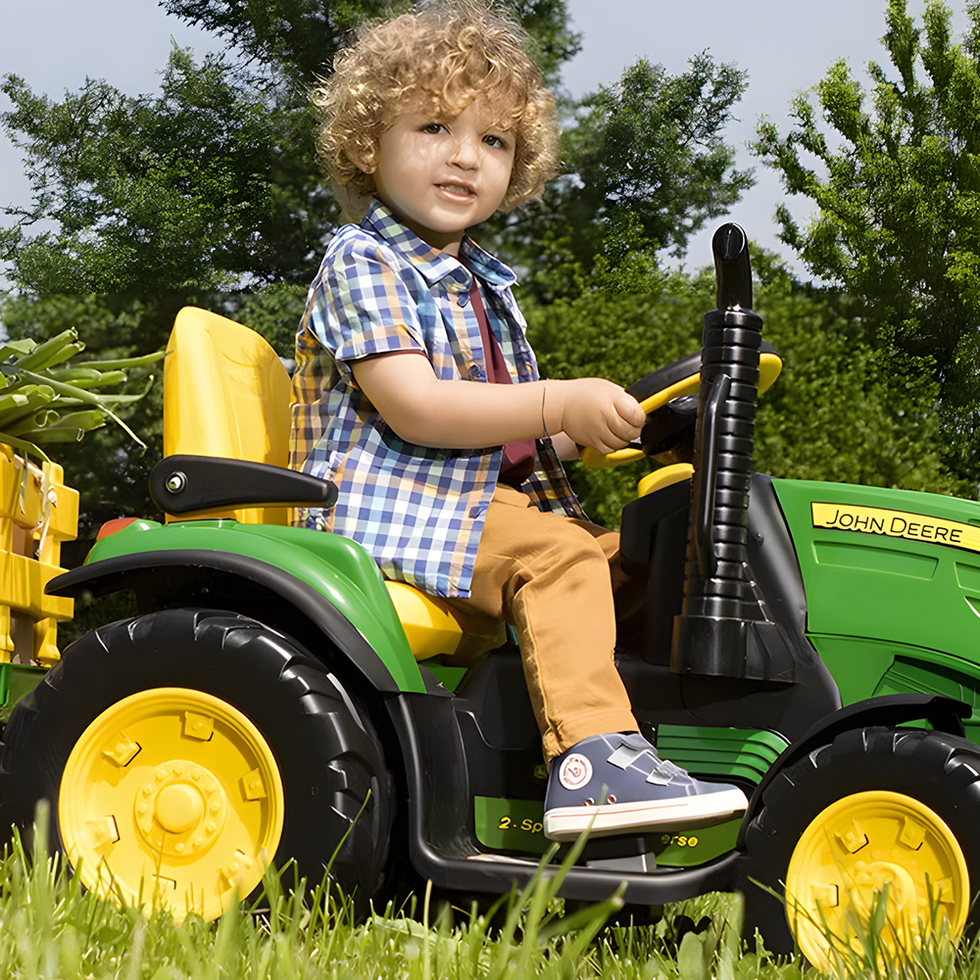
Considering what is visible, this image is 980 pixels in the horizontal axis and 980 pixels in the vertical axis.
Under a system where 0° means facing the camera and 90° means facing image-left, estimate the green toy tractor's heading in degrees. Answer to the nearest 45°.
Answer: approximately 270°

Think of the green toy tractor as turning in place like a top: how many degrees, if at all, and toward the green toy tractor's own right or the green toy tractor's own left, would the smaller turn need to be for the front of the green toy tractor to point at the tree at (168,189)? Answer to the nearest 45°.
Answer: approximately 90° to the green toy tractor's own left

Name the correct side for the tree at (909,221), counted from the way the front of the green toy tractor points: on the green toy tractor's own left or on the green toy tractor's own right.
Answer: on the green toy tractor's own left
